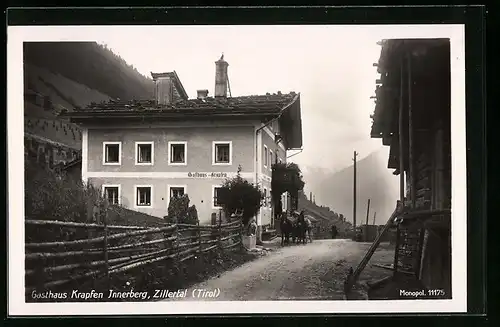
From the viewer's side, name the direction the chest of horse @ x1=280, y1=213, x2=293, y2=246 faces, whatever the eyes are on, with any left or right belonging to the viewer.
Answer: facing the viewer
